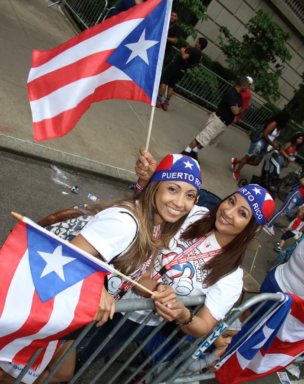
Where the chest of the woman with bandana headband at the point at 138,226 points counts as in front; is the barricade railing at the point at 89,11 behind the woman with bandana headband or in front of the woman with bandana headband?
behind

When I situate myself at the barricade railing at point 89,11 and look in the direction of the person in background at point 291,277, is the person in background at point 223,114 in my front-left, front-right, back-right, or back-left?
front-left

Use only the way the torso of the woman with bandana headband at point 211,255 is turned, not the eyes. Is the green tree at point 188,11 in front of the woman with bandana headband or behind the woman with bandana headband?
behind

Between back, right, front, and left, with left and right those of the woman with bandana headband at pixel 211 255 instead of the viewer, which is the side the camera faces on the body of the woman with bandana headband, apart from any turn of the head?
front

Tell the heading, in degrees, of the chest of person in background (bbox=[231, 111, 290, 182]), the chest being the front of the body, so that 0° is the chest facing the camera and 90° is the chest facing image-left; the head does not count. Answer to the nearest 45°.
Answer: approximately 270°

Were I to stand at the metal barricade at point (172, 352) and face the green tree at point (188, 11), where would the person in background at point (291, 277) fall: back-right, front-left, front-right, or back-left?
front-right

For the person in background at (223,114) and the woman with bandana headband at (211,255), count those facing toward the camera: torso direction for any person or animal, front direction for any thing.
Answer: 1

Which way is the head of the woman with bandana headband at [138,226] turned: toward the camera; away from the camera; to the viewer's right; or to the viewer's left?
toward the camera

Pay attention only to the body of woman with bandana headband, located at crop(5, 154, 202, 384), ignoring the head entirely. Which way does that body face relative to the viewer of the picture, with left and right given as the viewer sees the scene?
facing the viewer and to the right of the viewer

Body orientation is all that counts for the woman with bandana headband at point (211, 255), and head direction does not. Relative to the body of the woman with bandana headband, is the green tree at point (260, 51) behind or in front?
behind

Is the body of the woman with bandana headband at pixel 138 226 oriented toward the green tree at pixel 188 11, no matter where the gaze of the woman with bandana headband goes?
no

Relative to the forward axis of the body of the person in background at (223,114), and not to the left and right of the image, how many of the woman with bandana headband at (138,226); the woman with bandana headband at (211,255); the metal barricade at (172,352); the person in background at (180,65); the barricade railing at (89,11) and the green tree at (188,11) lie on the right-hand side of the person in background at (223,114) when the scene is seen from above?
3
